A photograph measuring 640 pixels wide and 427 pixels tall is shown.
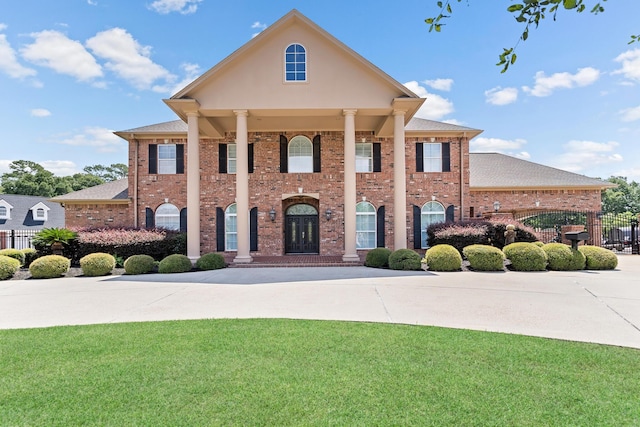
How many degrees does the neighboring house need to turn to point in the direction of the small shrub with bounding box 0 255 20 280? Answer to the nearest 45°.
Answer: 0° — it already faces it

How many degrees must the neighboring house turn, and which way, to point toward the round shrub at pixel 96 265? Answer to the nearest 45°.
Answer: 0° — it already faces it

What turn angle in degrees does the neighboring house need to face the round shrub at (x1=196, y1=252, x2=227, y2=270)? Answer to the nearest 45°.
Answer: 0° — it already faces it

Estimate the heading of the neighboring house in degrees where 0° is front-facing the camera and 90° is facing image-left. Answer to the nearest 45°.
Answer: approximately 0°
